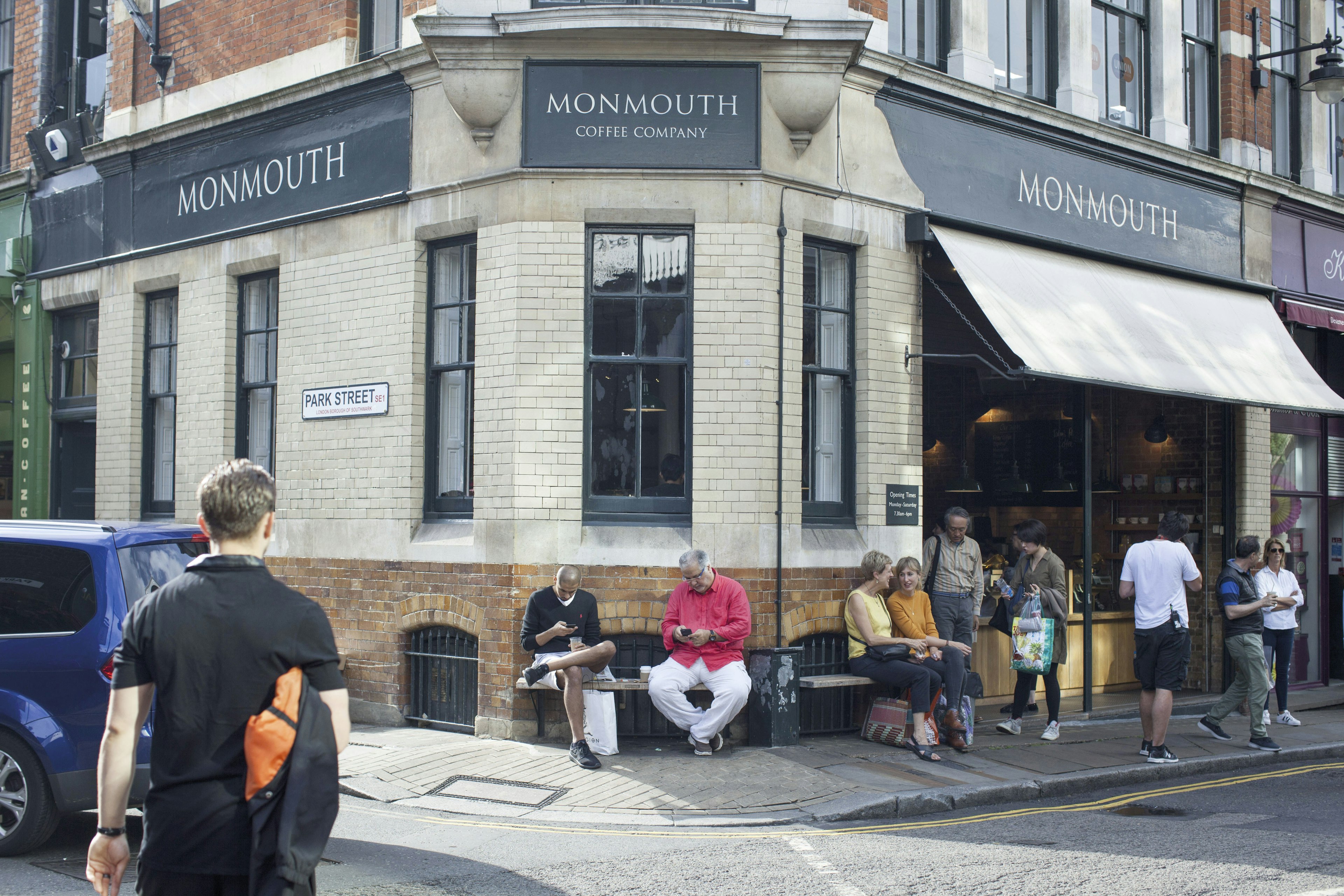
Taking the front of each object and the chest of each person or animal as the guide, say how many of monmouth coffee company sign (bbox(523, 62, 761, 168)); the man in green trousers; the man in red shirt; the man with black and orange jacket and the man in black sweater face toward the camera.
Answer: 3

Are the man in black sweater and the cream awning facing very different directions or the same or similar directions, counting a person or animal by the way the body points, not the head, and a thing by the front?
same or similar directions

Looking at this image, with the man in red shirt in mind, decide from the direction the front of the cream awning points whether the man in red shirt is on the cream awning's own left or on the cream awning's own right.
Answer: on the cream awning's own right

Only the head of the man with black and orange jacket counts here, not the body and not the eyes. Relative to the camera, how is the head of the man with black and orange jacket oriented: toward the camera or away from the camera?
away from the camera

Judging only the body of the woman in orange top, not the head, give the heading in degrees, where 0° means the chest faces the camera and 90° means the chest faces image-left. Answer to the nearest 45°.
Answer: approximately 315°

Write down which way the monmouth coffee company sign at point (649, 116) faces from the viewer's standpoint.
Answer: facing the viewer

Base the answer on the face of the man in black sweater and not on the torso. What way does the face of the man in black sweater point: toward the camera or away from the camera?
toward the camera

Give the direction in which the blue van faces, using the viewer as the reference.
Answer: facing away from the viewer and to the left of the viewer

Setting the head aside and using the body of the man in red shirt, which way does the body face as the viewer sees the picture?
toward the camera

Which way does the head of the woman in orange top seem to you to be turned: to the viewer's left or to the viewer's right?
to the viewer's left

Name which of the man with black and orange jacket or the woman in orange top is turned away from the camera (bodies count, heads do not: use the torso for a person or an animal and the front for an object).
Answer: the man with black and orange jacket

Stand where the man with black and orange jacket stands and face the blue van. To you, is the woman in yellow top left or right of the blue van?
right

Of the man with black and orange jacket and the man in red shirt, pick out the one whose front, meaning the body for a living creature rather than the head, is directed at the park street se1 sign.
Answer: the man with black and orange jacket
